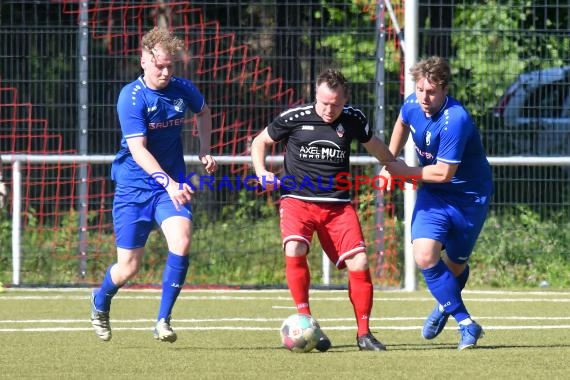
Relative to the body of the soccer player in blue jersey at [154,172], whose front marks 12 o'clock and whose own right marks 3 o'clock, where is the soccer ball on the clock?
The soccer ball is roughly at 12 o'clock from the soccer player in blue jersey.

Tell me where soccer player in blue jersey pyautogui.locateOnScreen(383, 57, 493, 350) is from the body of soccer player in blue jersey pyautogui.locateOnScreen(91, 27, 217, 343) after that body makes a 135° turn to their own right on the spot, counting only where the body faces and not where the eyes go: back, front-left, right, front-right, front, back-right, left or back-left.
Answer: back

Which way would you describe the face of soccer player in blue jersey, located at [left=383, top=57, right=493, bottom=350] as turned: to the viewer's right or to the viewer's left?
to the viewer's left

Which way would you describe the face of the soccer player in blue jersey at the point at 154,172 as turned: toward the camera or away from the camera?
toward the camera

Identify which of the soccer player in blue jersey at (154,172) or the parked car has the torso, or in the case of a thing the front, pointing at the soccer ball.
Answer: the soccer player in blue jersey

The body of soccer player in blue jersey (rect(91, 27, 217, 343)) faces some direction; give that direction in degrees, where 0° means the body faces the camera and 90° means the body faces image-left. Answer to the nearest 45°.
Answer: approximately 315°

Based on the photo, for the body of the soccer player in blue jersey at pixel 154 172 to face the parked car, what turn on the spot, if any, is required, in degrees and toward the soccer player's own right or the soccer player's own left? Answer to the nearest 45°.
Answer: approximately 90° to the soccer player's own left

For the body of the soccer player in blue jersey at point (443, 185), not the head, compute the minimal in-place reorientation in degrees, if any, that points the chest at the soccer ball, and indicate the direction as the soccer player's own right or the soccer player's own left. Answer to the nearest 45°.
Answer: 0° — they already face it

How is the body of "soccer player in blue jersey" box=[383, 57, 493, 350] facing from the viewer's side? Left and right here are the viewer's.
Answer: facing the viewer and to the left of the viewer
